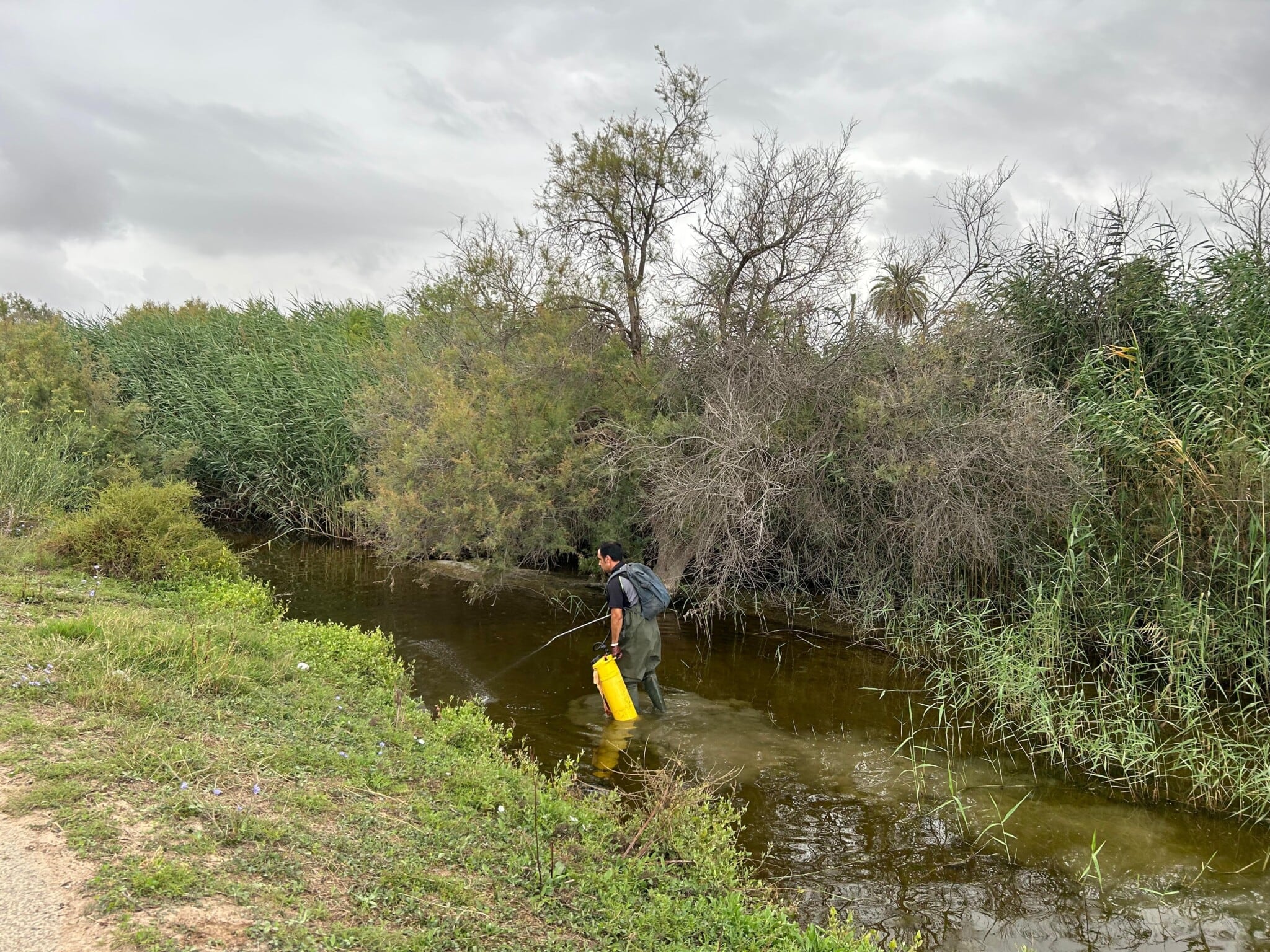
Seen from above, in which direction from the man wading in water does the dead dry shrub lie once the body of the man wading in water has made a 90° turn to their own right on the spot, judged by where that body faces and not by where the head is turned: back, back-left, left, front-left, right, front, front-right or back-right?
front-right

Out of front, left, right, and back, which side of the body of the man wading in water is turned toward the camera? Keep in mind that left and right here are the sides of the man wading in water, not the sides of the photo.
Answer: left

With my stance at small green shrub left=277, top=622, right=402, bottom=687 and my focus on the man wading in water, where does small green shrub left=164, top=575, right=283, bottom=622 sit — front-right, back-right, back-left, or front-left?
back-left

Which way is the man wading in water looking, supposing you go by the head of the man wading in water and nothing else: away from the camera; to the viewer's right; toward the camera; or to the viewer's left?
to the viewer's left

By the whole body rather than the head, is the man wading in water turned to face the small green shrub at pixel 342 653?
yes

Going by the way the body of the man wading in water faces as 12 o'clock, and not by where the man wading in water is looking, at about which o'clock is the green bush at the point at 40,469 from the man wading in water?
The green bush is roughly at 1 o'clock from the man wading in water.

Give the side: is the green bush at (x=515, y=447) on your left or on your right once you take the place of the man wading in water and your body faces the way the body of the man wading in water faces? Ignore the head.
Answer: on your right

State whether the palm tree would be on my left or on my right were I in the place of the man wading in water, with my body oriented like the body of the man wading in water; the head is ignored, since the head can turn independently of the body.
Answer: on my right

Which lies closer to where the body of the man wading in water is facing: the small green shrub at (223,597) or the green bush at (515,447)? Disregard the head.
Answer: the small green shrub
